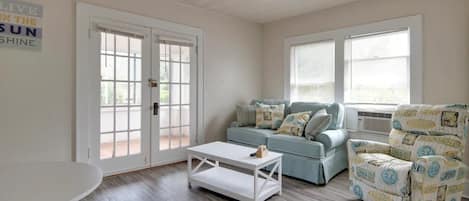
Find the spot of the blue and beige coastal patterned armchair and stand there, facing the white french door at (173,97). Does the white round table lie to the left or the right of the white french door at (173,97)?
left

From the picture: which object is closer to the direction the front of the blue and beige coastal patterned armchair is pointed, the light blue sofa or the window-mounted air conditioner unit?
the light blue sofa

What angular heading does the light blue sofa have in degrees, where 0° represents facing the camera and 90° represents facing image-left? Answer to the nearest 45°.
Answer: approximately 45°

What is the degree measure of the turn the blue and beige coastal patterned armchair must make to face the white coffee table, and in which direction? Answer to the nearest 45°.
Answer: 0° — it already faces it

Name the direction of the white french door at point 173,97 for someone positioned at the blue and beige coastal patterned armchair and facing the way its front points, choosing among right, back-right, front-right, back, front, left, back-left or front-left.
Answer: front-right

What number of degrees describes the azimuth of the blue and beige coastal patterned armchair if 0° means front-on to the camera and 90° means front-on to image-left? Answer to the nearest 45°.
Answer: approximately 45°

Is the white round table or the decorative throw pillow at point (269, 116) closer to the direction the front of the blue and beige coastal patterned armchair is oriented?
the white round table

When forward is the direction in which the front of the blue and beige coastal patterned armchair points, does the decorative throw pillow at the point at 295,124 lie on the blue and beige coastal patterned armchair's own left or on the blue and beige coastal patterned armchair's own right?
on the blue and beige coastal patterned armchair's own right

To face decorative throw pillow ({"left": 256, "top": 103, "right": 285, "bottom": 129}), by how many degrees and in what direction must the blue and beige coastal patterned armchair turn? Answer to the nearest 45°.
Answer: approximately 45° to its right
